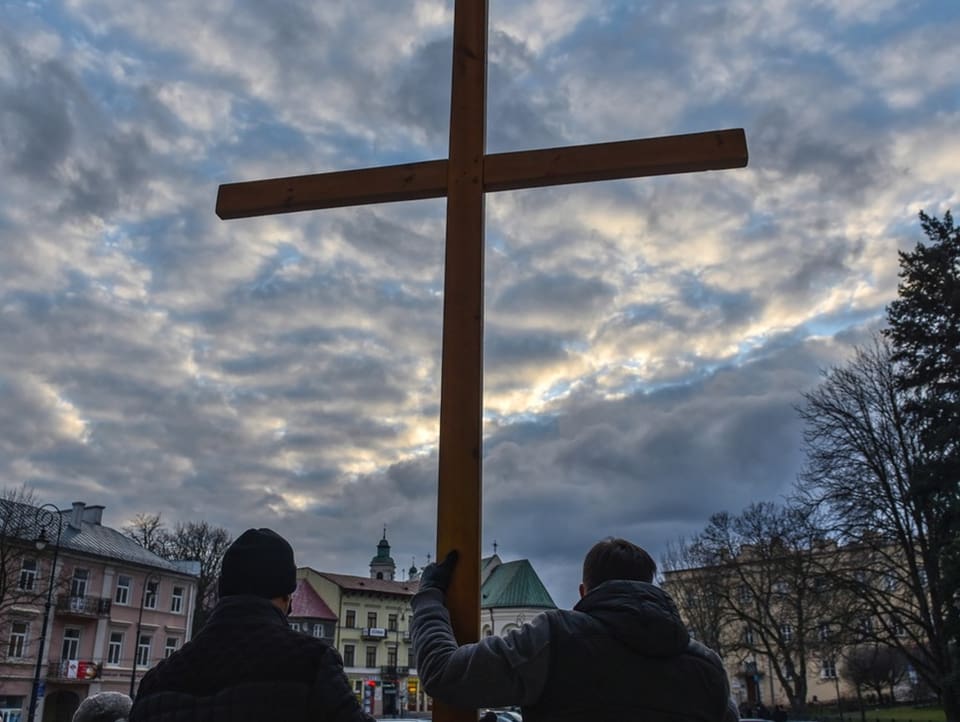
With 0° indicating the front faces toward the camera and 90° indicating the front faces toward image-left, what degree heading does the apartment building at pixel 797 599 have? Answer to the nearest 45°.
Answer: approximately 45°

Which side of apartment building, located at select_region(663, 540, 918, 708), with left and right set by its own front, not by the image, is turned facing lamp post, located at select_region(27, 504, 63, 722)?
front

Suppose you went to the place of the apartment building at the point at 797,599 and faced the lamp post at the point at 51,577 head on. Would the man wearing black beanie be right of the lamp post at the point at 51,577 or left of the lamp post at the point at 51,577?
left

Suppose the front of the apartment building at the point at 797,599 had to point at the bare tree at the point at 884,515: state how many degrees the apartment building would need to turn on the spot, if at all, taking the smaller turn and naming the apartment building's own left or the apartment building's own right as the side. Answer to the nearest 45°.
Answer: approximately 45° to the apartment building's own left

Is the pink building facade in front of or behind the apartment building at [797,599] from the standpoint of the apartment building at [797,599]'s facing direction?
in front

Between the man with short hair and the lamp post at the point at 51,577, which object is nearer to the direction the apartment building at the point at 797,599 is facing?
the lamp post

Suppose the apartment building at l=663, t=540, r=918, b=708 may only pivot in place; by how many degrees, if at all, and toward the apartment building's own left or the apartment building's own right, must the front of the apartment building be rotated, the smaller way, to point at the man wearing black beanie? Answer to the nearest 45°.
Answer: approximately 45° to the apartment building's own left

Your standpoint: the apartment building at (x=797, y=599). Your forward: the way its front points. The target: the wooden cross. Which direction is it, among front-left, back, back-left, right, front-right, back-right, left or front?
front-left
